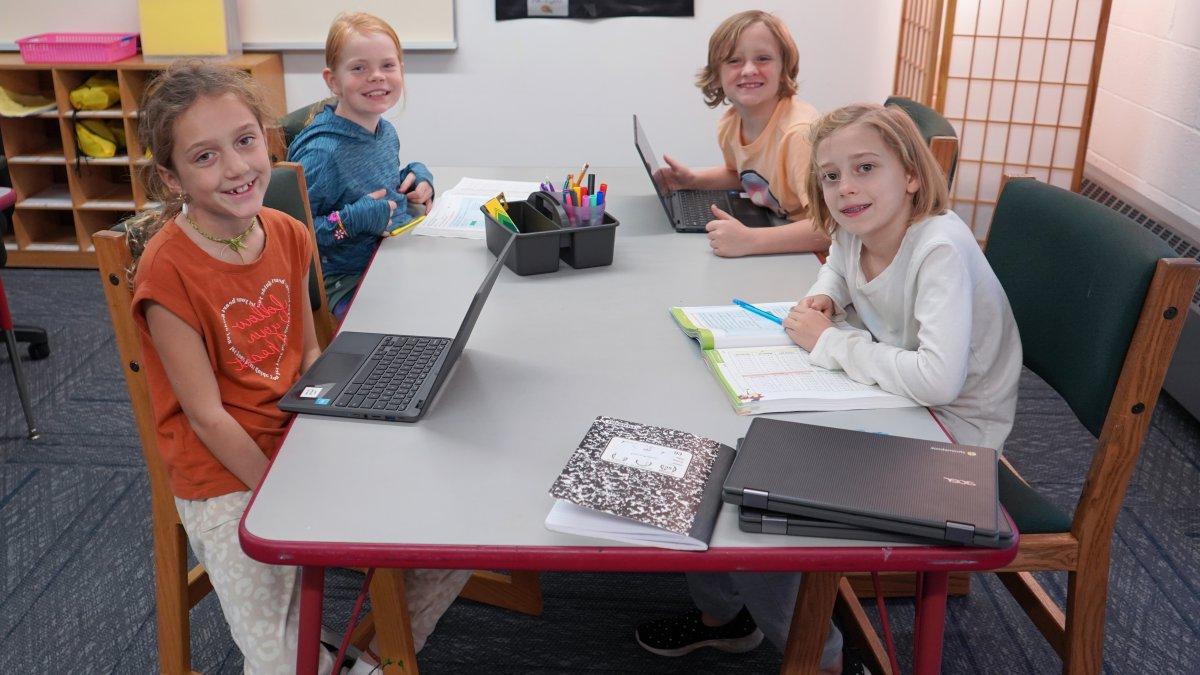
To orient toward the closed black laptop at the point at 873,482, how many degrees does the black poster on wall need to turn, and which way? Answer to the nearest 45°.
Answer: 0° — it already faces it

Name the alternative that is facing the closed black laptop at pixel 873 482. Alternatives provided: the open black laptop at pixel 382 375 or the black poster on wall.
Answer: the black poster on wall

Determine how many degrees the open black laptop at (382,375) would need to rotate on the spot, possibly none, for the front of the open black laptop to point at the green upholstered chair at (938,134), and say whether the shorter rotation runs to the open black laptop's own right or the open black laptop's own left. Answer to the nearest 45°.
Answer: approximately 135° to the open black laptop's own right

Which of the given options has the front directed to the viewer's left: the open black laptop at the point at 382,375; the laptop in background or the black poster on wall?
the open black laptop

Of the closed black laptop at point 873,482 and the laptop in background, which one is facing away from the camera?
the closed black laptop

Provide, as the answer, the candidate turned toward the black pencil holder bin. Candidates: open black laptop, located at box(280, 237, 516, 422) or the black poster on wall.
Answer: the black poster on wall

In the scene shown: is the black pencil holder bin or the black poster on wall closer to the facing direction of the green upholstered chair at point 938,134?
the black pencil holder bin

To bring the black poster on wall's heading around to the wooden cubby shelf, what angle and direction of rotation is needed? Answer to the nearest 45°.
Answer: approximately 90° to its right

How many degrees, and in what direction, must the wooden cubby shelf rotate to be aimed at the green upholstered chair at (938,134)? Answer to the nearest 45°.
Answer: approximately 45° to its left

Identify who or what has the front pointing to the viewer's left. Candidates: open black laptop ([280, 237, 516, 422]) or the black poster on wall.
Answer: the open black laptop

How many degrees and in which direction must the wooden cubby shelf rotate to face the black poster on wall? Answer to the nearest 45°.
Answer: approximately 90° to its left
